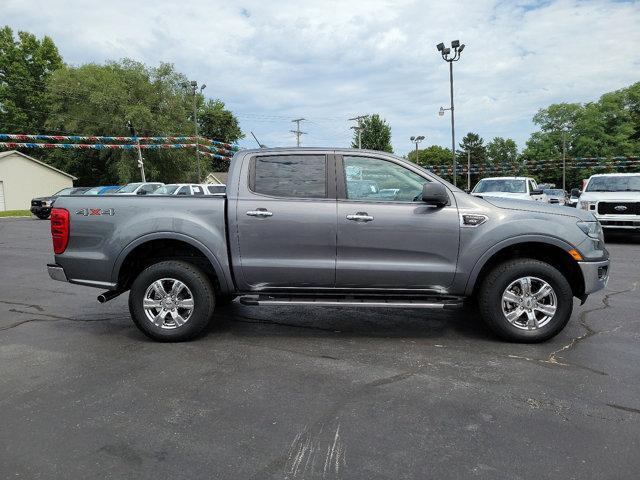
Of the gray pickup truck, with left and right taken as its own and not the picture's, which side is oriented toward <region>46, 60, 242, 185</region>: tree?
left

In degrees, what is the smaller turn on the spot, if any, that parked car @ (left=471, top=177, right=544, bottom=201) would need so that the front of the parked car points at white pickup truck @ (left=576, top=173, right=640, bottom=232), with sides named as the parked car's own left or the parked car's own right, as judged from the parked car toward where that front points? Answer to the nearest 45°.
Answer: approximately 90° to the parked car's own left

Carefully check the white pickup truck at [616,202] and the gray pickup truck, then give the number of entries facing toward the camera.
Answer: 1

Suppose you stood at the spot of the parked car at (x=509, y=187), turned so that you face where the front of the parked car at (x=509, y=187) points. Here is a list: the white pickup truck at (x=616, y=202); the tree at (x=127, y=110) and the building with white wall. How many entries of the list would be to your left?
1

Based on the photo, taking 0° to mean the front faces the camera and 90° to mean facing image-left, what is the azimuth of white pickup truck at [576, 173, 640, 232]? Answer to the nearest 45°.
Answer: approximately 0°

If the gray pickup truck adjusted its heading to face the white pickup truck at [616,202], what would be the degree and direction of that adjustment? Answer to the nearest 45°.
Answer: approximately 45° to its left

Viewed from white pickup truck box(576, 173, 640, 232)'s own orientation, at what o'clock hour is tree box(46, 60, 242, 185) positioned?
The tree is roughly at 4 o'clock from the white pickup truck.

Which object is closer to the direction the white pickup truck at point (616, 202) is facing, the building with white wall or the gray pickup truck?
the gray pickup truck

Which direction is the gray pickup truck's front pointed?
to the viewer's right

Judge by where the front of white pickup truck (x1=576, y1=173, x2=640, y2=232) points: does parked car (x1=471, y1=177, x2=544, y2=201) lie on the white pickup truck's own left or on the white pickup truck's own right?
on the white pickup truck's own right

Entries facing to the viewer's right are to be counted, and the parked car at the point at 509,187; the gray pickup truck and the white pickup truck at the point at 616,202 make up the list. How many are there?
1

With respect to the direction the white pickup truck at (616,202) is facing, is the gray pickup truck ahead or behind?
ahead

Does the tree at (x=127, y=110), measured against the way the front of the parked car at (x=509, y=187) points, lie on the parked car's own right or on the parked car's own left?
on the parked car's own right

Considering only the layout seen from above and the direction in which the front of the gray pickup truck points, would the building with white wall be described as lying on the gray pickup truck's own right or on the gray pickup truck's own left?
on the gray pickup truck's own left

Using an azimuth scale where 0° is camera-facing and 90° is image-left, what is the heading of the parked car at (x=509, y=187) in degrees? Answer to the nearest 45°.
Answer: approximately 45°
